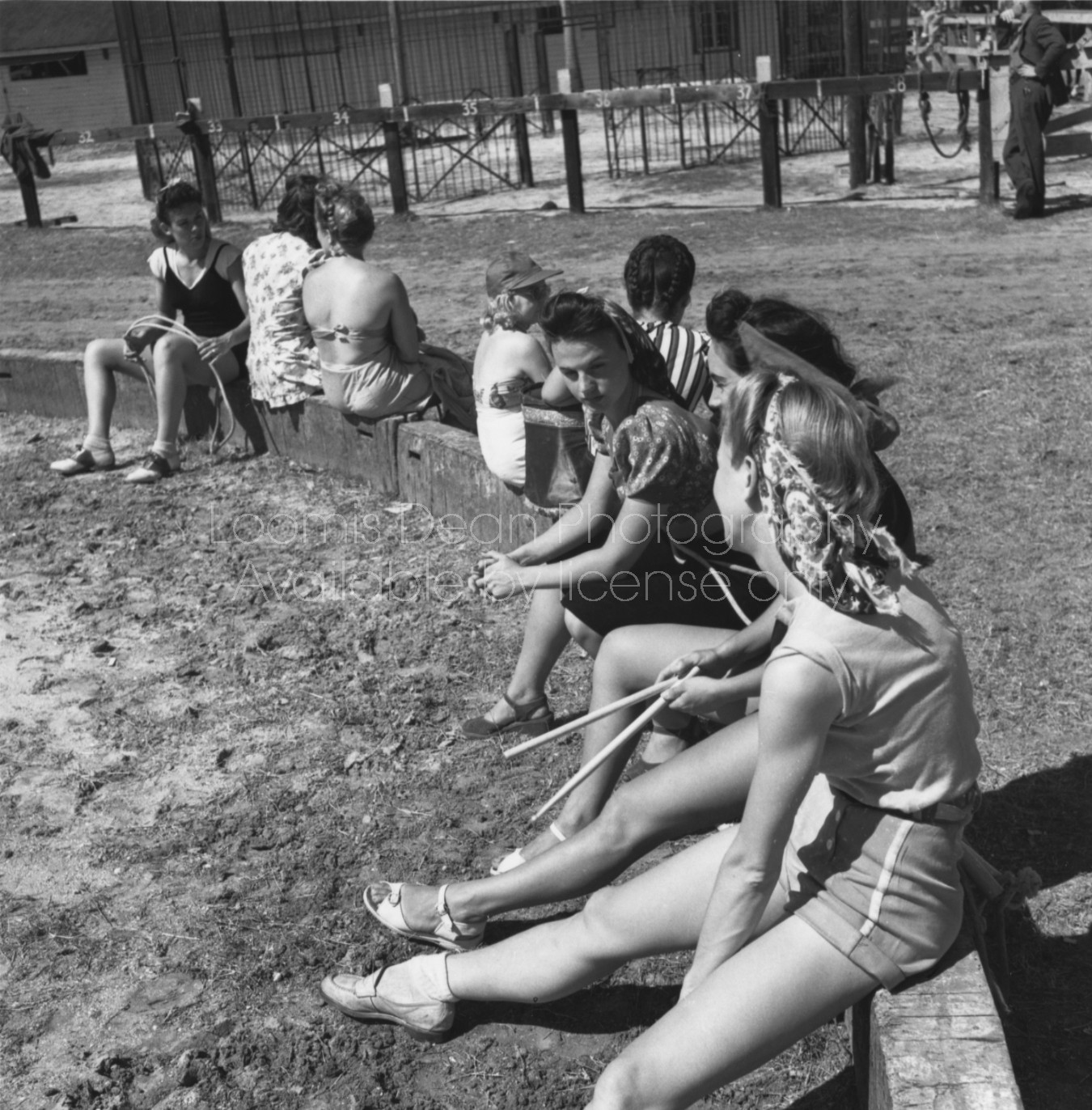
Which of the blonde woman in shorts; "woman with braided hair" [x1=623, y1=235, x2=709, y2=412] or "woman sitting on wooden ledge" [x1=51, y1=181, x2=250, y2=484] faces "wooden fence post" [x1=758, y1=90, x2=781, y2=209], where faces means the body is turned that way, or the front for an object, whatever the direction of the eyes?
the woman with braided hair

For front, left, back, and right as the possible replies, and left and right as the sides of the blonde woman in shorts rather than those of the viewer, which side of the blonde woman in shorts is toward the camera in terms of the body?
left

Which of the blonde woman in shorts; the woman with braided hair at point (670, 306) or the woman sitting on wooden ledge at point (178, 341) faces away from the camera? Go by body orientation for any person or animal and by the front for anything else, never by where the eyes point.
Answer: the woman with braided hair

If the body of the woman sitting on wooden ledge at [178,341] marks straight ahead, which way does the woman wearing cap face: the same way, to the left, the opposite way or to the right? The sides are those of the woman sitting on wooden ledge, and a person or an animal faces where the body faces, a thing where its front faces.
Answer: the opposite way

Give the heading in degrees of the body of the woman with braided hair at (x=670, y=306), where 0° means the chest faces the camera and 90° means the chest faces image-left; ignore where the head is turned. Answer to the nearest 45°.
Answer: approximately 180°

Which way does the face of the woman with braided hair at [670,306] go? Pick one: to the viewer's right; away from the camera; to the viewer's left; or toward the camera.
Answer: away from the camera

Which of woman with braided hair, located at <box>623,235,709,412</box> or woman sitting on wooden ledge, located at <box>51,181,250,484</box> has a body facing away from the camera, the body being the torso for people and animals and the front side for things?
the woman with braided hair

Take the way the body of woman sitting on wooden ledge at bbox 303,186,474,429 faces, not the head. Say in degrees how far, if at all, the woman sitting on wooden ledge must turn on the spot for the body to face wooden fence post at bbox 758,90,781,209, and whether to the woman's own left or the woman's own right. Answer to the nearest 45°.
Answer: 0° — they already face it

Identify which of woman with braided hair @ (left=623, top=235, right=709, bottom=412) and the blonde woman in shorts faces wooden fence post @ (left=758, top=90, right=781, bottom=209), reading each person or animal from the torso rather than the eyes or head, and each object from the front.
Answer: the woman with braided hair
